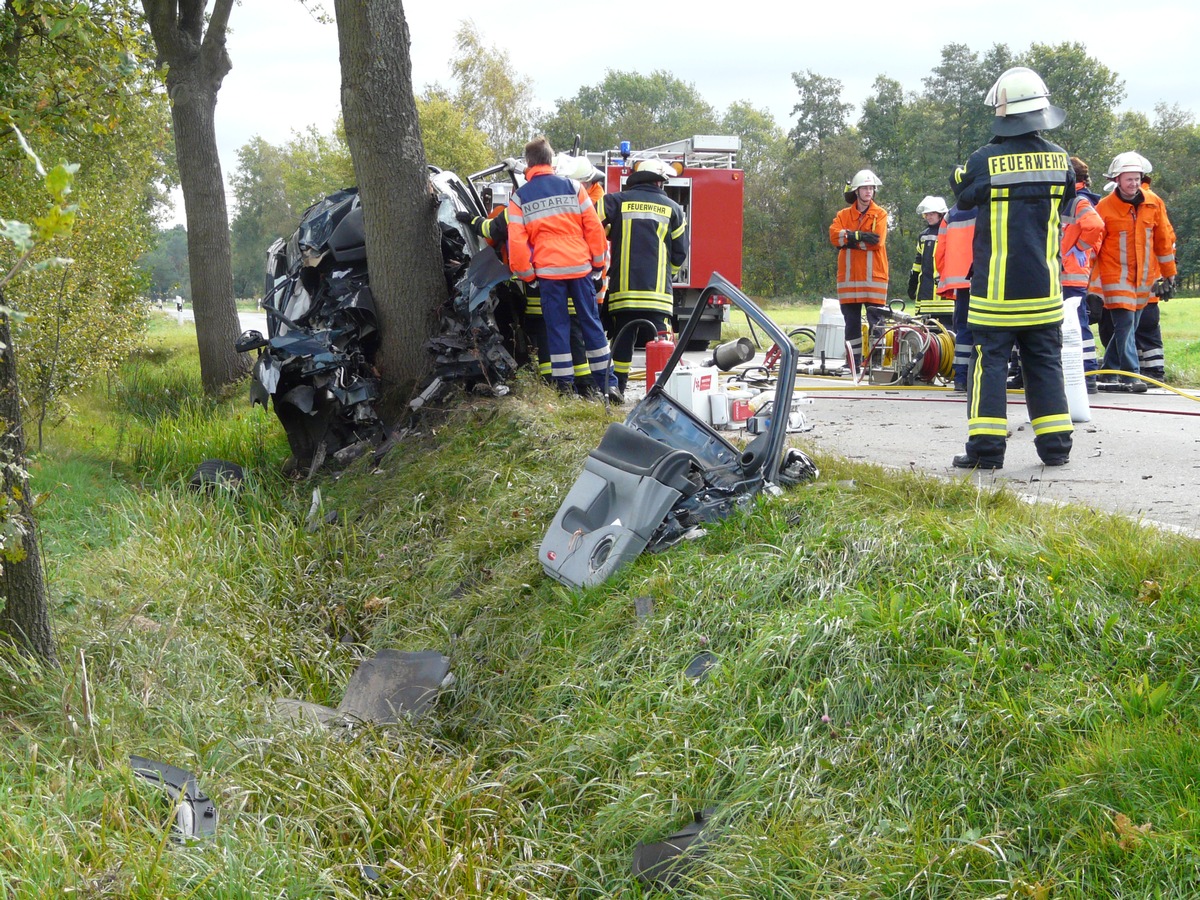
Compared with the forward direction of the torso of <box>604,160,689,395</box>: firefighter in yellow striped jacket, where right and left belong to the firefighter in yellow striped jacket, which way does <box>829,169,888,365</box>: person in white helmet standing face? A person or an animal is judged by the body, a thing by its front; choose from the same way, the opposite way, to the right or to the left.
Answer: the opposite way

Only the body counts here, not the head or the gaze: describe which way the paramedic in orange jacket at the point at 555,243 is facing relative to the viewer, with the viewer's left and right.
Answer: facing away from the viewer

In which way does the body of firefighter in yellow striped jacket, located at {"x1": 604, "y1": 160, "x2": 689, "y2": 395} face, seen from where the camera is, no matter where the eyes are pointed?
away from the camera

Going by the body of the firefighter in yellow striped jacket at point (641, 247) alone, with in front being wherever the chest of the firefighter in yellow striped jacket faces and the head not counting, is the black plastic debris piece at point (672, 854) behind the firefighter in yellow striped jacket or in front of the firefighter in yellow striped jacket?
behind

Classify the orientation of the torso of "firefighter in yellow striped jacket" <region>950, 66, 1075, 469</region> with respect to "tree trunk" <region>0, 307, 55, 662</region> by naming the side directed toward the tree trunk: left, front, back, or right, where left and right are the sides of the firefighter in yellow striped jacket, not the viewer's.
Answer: left

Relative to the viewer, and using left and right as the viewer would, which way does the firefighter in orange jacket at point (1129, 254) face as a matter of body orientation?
facing the viewer

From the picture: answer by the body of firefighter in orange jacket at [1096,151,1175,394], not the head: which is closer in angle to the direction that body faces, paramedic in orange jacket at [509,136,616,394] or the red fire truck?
the paramedic in orange jacket

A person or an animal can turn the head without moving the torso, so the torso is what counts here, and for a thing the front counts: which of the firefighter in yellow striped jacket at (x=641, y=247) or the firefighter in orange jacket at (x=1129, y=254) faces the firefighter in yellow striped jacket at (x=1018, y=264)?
the firefighter in orange jacket

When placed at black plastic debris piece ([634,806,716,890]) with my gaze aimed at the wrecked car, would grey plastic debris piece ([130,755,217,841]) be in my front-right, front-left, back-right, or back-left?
front-left

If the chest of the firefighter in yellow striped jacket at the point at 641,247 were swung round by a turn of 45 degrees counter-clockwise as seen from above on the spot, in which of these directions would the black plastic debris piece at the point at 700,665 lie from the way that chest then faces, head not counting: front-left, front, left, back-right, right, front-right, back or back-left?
back-left

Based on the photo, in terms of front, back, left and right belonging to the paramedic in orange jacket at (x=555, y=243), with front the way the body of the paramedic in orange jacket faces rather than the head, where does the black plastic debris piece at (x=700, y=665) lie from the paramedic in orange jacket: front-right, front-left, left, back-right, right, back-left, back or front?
back

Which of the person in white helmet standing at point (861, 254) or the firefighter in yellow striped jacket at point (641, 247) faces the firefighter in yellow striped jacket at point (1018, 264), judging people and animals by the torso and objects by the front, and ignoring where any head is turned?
the person in white helmet standing

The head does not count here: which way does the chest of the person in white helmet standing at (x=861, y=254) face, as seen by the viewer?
toward the camera
